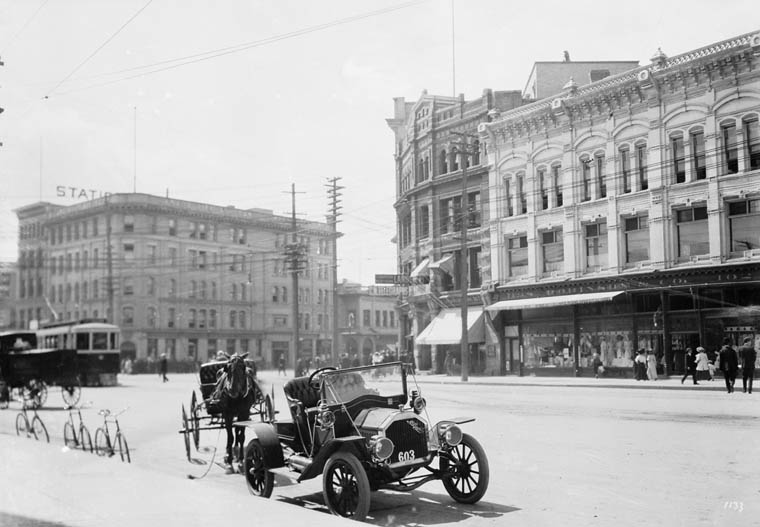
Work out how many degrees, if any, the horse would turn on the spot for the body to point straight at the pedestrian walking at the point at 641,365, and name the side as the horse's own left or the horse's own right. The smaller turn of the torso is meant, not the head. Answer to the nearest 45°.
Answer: approximately 135° to the horse's own left

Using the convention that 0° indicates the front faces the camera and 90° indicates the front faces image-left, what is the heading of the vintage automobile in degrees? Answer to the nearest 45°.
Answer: approximately 315°

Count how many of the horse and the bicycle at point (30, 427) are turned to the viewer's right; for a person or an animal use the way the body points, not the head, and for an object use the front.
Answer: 0

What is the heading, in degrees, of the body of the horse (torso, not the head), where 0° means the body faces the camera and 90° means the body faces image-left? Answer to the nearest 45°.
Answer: approximately 0°

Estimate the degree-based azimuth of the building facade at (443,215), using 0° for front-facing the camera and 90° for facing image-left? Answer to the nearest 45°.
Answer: approximately 45°
